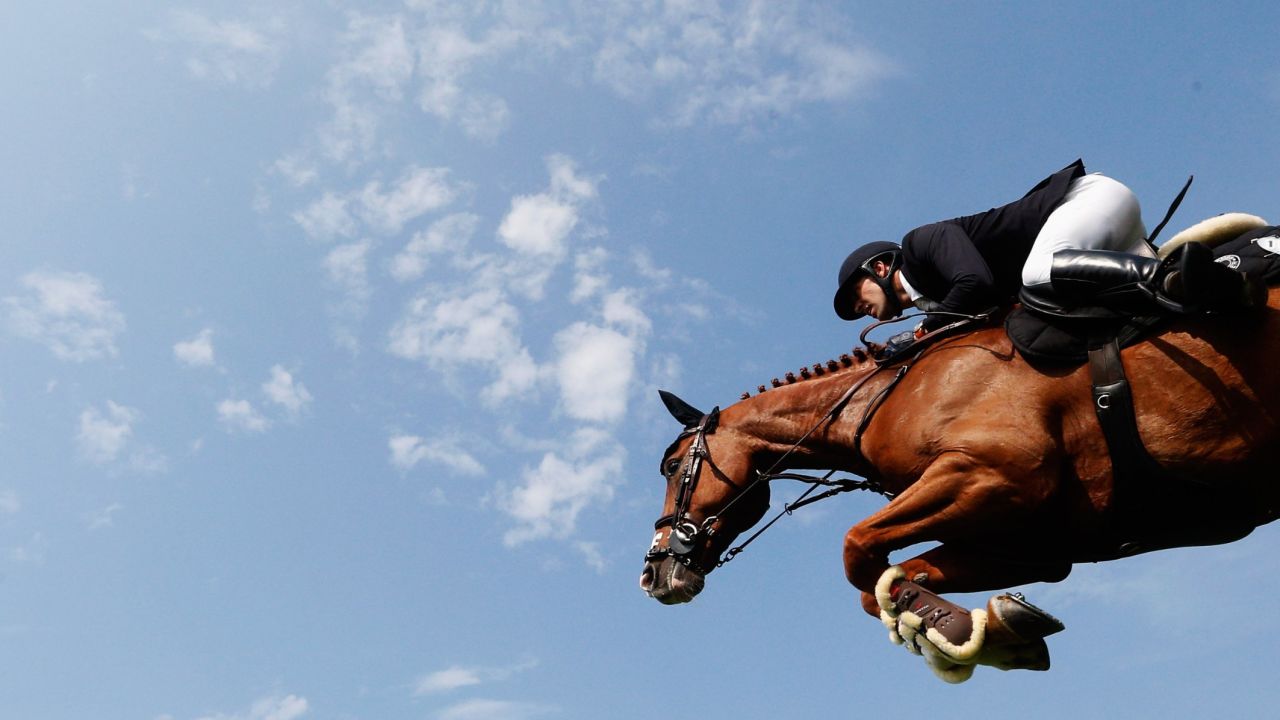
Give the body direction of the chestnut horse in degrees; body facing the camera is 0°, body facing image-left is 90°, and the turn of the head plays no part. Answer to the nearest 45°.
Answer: approximately 90°

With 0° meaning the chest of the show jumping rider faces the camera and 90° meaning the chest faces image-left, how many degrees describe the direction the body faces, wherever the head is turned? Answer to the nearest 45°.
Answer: approximately 90°
